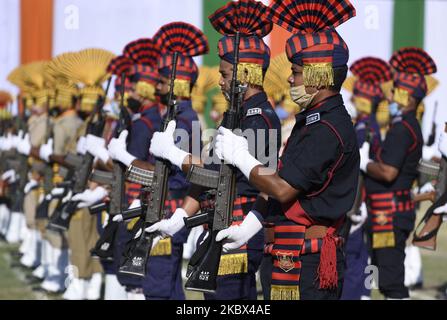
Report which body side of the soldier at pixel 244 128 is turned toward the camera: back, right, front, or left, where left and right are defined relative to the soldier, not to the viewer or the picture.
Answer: left

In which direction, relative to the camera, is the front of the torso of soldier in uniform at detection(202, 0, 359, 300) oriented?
to the viewer's left

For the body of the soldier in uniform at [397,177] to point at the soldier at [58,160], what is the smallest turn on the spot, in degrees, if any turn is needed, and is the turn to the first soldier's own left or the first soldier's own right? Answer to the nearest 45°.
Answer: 0° — they already face them

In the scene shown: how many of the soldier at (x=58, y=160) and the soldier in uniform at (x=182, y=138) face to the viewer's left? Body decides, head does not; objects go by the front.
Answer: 2

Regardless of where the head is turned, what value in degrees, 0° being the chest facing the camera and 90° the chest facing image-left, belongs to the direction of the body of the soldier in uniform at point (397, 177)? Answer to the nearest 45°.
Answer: approximately 90°

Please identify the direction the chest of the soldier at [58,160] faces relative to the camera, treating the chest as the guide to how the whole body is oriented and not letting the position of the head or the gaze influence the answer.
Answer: to the viewer's left
